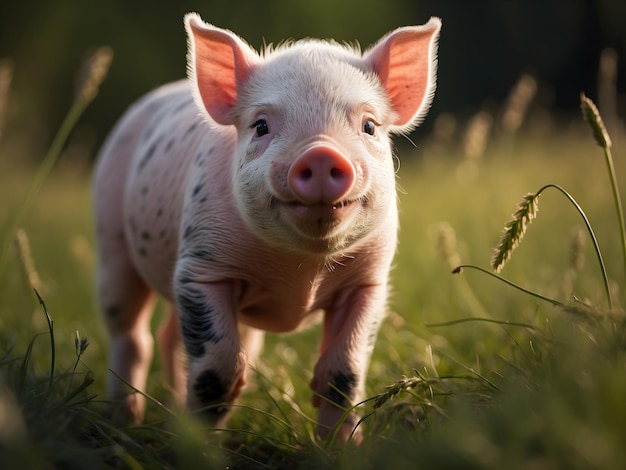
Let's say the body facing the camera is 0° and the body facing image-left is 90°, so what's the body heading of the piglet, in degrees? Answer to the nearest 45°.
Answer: approximately 315°
